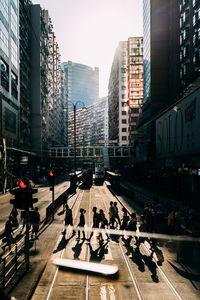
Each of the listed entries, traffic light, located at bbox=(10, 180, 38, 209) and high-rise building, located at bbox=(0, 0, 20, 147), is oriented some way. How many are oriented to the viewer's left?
0

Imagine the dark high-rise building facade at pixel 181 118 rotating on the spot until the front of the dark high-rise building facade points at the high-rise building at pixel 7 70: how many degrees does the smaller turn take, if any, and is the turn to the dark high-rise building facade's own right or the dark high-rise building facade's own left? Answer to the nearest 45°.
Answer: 0° — it already faces it

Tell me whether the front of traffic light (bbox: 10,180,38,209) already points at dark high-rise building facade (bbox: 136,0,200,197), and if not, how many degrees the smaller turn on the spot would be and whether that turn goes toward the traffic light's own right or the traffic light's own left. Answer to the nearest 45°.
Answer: approximately 135° to the traffic light's own left

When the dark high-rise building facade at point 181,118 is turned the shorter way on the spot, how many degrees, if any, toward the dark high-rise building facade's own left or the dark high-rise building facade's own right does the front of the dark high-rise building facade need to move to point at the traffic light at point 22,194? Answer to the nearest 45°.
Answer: approximately 90° to the dark high-rise building facade's own left

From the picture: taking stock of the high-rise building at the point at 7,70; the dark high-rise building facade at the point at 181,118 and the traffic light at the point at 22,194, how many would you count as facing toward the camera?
1

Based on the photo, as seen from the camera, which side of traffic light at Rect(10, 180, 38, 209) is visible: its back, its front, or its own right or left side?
front

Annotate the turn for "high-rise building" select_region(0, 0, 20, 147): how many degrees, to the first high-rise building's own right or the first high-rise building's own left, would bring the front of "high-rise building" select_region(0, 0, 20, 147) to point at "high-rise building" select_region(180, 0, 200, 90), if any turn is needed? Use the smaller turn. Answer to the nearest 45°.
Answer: approximately 45° to the first high-rise building's own right

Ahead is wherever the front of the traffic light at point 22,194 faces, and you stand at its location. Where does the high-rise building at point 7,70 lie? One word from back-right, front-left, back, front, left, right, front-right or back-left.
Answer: back

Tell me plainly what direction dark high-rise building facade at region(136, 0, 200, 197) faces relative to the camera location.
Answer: facing to the left of the viewer

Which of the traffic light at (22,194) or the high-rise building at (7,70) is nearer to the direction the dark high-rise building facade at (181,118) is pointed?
the high-rise building

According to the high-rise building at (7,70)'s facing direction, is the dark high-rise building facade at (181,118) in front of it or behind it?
in front

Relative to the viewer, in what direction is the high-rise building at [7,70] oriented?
to the viewer's right

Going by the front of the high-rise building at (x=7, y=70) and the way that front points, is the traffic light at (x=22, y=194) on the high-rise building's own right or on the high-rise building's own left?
on the high-rise building's own right
